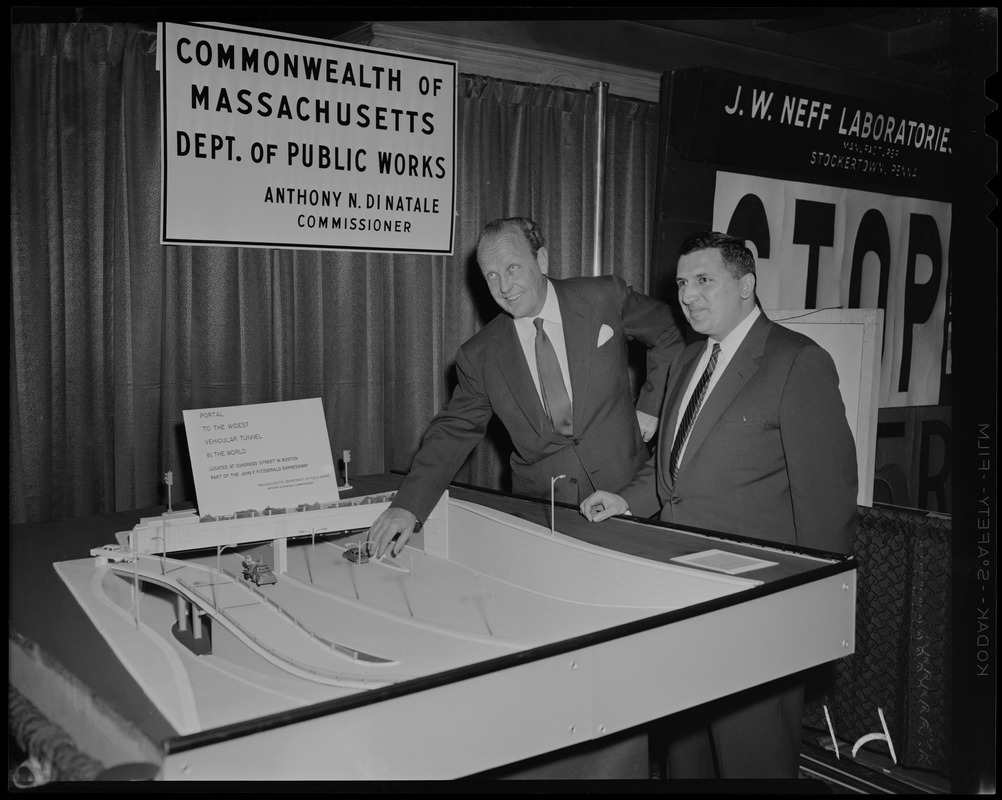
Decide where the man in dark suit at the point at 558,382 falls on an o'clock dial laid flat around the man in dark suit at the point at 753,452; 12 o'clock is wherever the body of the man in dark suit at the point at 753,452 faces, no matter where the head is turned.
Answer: the man in dark suit at the point at 558,382 is roughly at 3 o'clock from the man in dark suit at the point at 753,452.

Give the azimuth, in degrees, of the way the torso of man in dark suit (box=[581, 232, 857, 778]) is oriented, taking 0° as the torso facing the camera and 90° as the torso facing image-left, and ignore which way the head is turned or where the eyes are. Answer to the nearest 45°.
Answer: approximately 45°

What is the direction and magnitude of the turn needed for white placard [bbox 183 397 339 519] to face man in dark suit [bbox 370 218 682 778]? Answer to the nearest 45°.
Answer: approximately 135° to its left

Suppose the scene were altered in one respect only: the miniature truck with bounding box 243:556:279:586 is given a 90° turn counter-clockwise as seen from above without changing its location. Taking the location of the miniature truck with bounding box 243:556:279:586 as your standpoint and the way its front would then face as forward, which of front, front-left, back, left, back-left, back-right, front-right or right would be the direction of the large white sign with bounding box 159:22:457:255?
front-left

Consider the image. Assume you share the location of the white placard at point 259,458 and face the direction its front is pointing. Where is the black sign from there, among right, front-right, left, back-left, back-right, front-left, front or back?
back-left

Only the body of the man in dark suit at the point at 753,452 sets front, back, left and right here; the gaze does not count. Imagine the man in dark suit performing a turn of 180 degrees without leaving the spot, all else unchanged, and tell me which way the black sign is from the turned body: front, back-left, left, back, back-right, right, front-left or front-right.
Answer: front-left

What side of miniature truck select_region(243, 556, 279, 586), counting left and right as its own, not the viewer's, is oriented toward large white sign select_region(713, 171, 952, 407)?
left

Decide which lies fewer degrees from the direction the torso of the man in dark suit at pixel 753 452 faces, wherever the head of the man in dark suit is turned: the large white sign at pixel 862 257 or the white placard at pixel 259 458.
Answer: the white placard
